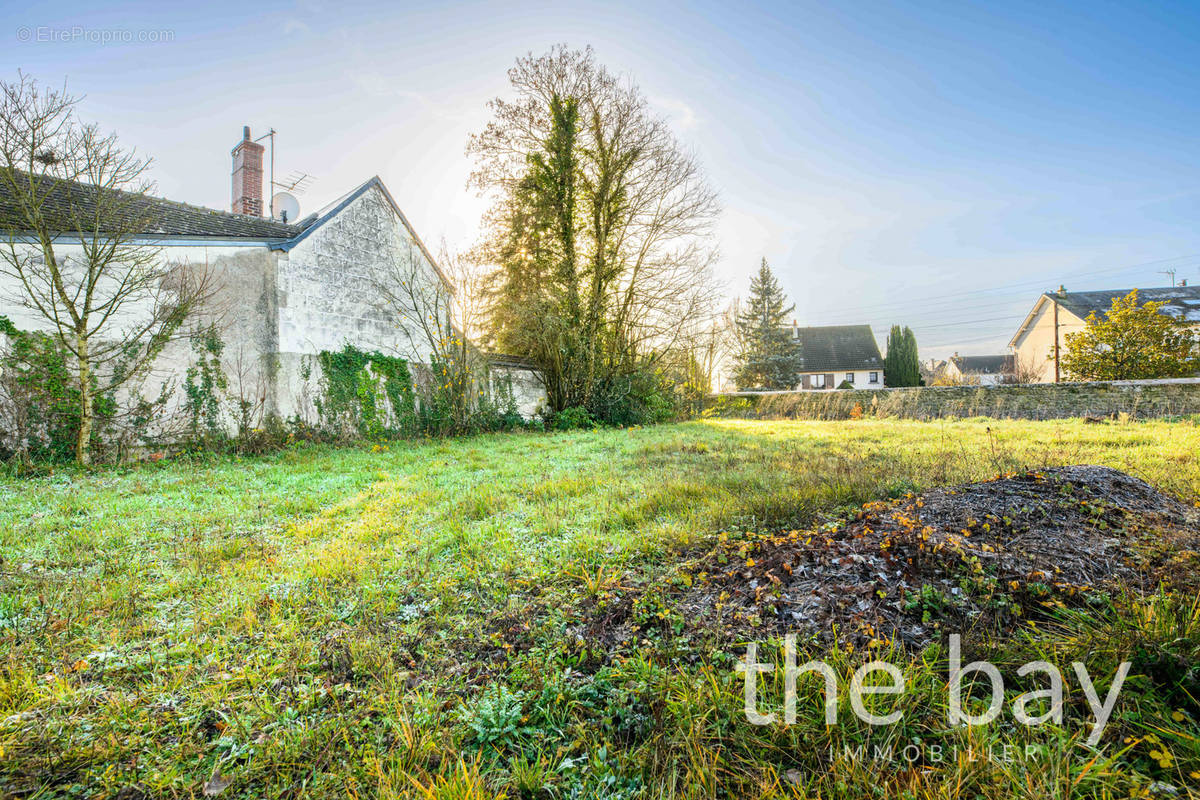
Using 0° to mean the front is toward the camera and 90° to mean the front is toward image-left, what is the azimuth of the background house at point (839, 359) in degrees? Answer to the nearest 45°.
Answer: approximately 0°

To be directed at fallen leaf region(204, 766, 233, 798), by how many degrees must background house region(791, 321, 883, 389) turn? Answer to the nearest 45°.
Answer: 0° — it already faces it

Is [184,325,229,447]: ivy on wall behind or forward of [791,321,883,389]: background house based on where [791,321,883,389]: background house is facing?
forward

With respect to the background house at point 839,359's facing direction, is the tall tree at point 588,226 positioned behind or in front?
in front

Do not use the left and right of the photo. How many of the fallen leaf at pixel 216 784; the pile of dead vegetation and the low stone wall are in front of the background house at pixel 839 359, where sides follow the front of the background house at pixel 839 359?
3

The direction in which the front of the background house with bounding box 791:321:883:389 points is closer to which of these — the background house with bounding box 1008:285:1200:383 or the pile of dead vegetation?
the pile of dead vegetation

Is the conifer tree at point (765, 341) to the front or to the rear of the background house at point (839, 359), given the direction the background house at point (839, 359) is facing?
to the front

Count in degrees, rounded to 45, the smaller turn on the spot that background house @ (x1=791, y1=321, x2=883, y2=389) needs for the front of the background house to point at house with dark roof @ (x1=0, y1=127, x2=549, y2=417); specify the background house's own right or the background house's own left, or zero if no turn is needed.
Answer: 0° — it already faces it
